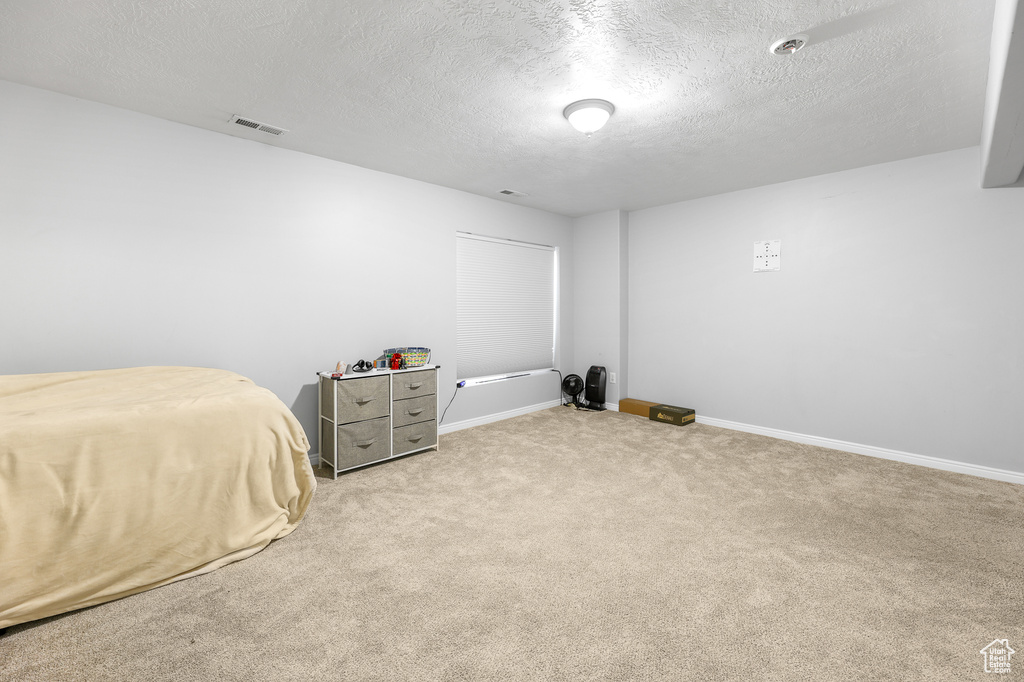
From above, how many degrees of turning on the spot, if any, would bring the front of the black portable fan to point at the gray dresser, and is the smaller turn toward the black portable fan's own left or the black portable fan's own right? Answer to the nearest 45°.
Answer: approximately 45° to the black portable fan's own right

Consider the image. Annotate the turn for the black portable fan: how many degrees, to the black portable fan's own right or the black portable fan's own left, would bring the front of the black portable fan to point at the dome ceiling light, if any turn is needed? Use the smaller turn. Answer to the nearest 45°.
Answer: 0° — it already faces it

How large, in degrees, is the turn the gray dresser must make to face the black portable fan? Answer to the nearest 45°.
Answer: approximately 90° to its left

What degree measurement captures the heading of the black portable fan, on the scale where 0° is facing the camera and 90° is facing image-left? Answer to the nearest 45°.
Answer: approximately 0°

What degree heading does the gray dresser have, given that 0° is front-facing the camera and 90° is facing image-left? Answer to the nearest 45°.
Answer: approximately 315°

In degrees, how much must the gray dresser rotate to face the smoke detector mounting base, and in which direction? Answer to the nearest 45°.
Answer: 0° — it already faces it
